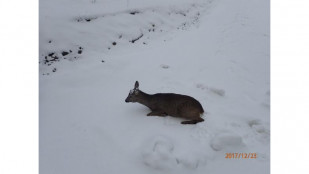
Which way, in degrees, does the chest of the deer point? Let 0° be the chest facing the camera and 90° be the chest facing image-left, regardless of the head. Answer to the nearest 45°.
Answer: approximately 90°
